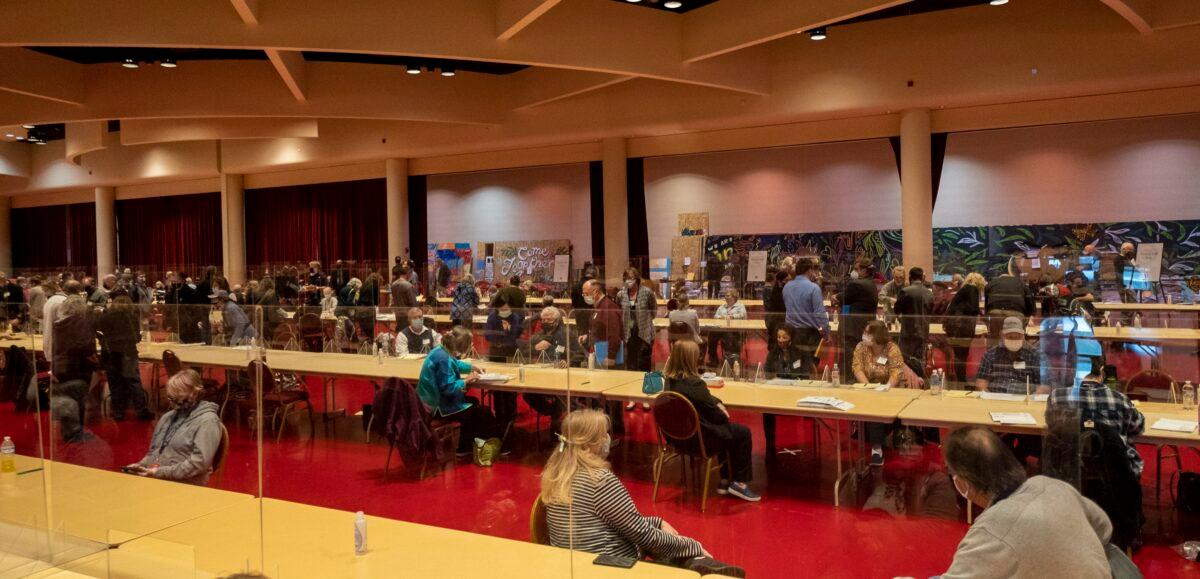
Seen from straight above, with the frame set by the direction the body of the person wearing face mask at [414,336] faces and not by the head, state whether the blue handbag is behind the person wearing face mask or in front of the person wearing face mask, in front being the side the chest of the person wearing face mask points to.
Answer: in front

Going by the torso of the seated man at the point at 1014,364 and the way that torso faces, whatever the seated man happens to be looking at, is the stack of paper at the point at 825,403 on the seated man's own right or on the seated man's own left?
on the seated man's own right

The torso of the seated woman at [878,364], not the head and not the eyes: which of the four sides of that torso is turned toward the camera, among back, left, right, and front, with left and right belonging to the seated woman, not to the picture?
front

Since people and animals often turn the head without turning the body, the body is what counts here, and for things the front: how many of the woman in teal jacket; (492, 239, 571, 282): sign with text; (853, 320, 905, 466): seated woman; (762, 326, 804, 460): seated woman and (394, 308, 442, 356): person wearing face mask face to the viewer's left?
0

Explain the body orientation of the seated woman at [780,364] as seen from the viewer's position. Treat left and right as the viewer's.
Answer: facing the viewer

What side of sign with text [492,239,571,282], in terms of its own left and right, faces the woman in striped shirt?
front

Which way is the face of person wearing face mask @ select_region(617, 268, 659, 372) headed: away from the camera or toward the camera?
toward the camera

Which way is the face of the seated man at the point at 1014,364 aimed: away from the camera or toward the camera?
toward the camera

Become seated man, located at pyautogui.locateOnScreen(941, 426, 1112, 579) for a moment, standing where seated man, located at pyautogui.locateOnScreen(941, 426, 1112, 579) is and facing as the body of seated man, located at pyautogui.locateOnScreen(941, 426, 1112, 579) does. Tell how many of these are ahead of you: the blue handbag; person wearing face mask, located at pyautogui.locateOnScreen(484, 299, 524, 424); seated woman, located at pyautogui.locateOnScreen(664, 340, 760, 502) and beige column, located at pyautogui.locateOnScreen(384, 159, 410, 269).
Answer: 4

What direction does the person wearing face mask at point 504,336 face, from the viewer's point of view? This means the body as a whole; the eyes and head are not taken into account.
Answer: toward the camera

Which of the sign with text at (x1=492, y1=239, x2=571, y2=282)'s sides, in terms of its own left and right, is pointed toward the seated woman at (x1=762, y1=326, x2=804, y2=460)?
front

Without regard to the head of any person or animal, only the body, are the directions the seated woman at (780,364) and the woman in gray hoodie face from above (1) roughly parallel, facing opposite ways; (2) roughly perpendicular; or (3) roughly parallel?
roughly parallel
